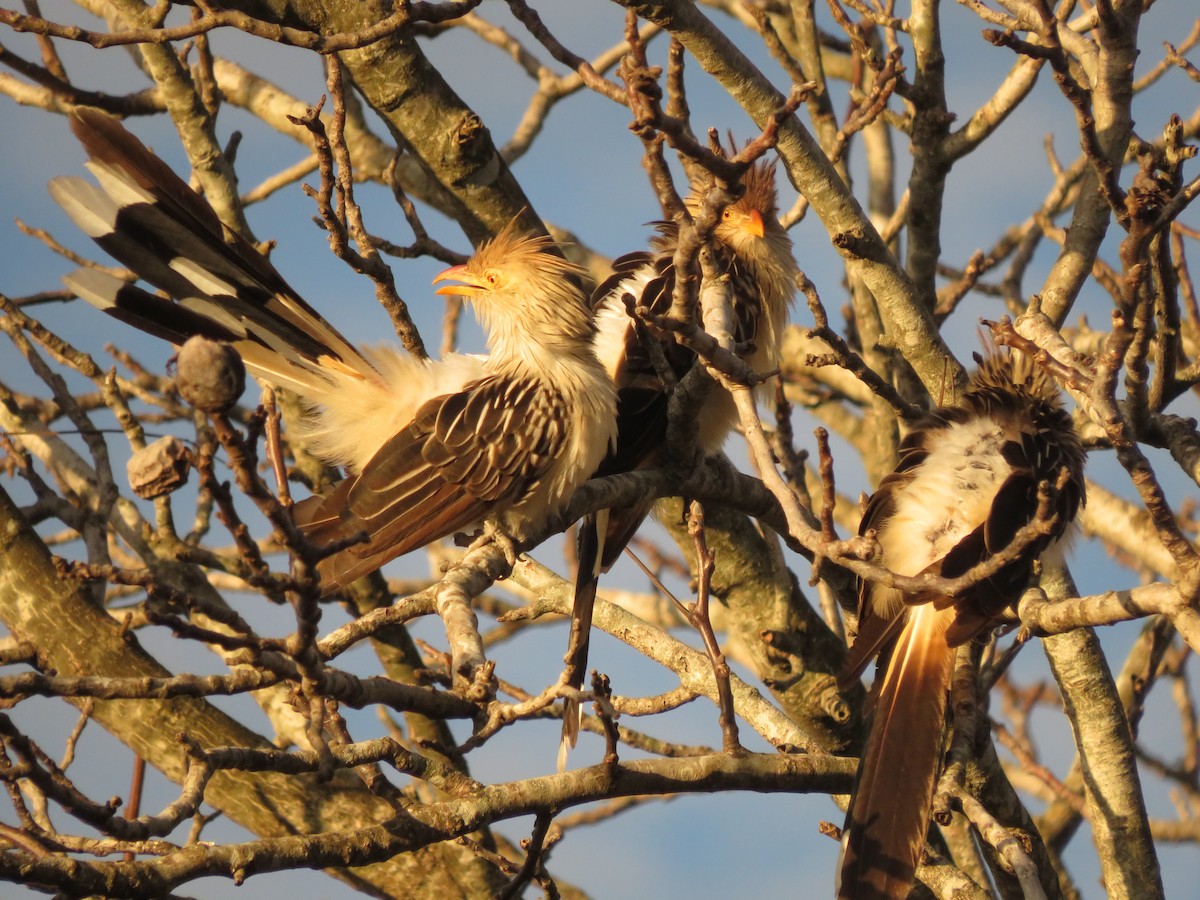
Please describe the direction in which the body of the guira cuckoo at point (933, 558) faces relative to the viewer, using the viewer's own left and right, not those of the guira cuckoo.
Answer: facing away from the viewer and to the right of the viewer

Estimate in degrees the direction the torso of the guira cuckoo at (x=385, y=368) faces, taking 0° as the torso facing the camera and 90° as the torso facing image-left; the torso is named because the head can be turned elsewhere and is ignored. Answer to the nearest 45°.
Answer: approximately 270°

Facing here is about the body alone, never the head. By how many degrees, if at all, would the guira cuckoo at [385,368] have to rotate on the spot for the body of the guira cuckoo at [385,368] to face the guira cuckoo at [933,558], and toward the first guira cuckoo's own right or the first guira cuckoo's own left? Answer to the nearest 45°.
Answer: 0° — it already faces it
